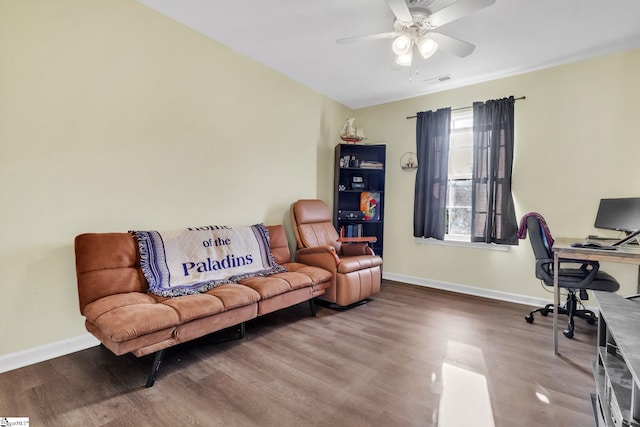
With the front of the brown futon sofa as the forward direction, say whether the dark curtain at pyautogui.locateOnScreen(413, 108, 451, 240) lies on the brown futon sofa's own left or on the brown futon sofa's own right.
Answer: on the brown futon sofa's own left

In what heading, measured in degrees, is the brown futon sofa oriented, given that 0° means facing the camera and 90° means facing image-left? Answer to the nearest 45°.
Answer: approximately 315°

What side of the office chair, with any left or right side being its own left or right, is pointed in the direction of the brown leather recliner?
back

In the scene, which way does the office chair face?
to the viewer's right

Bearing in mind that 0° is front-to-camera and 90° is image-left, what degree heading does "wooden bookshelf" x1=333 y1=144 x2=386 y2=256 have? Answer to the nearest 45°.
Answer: approximately 0°

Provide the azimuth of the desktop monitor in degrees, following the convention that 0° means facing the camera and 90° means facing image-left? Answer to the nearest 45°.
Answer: approximately 45°

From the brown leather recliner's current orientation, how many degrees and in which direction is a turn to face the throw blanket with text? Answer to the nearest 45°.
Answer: approximately 90° to its right
